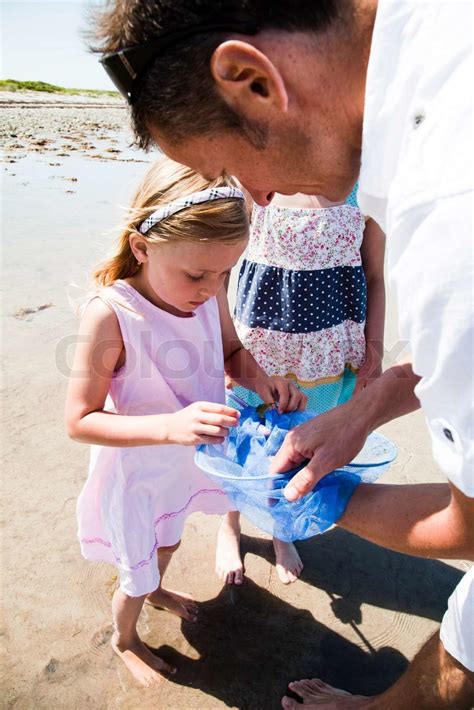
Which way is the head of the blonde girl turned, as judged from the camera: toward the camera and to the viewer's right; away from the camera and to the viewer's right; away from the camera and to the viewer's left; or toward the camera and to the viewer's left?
toward the camera and to the viewer's right

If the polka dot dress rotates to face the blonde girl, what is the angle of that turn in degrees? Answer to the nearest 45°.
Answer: approximately 45° to its right

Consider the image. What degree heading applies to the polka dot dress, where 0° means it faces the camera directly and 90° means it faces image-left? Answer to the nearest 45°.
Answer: approximately 0°

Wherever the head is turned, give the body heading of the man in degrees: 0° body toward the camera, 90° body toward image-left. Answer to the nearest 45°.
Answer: approximately 90°
